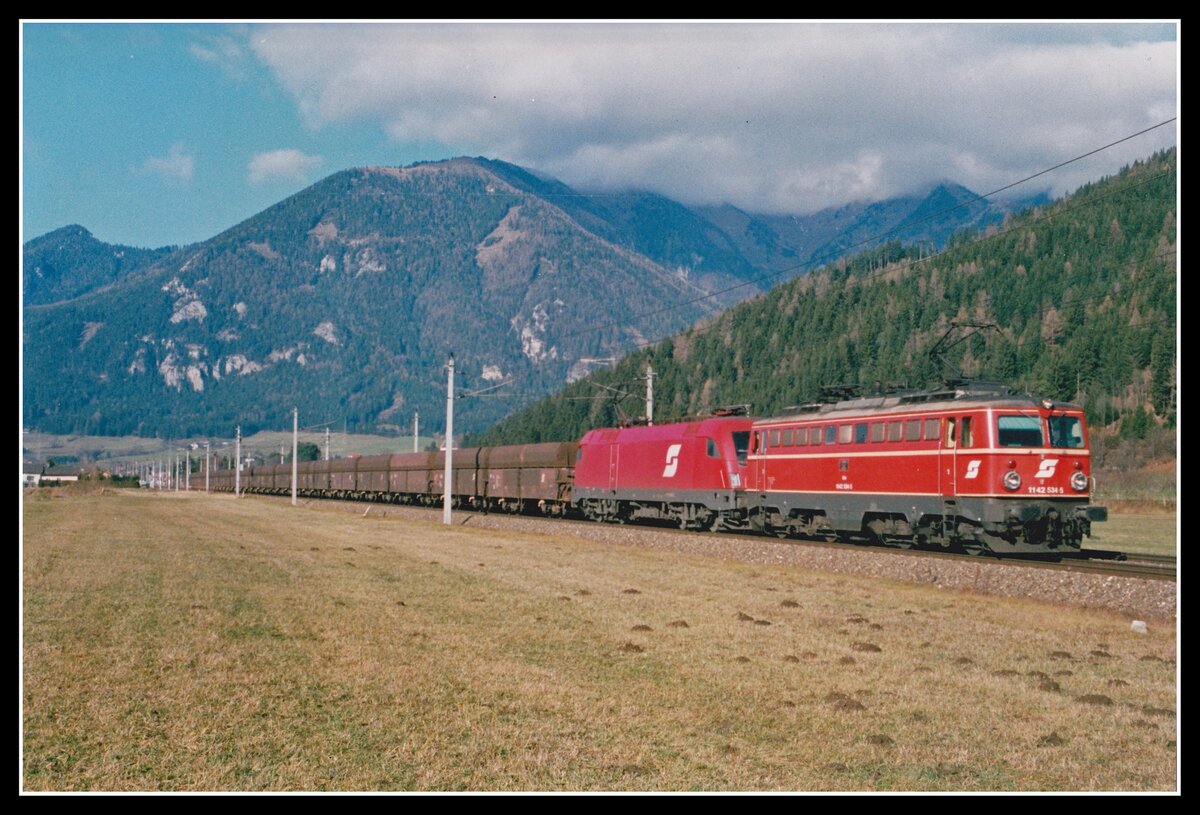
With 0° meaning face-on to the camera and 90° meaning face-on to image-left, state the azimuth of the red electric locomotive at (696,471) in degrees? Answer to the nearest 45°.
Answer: approximately 315°

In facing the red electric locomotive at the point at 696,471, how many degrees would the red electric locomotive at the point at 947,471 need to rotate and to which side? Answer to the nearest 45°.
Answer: approximately 180°

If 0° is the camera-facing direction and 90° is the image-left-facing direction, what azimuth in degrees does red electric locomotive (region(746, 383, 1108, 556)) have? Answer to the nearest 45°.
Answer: approximately 315°
